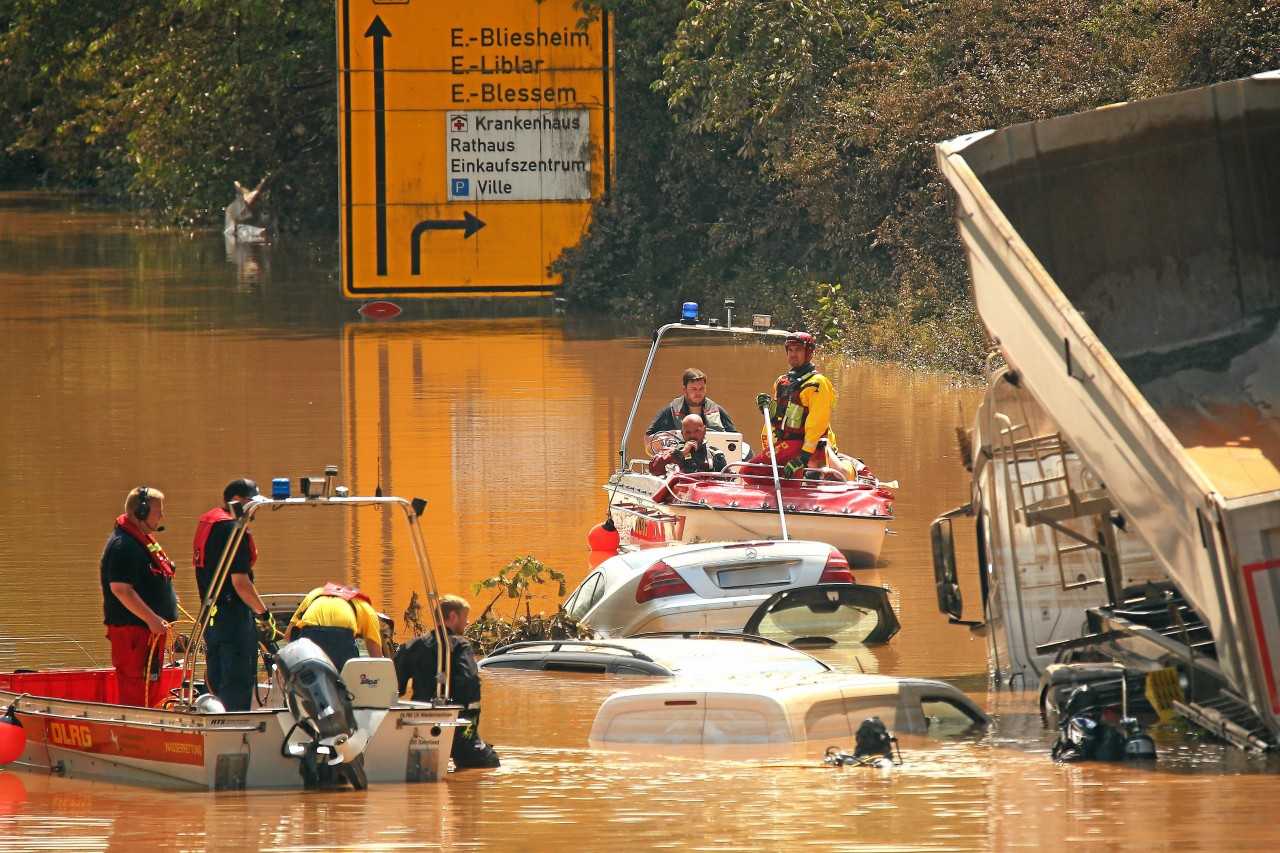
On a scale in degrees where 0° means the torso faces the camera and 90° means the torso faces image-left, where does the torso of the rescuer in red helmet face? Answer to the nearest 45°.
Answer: approximately 45°

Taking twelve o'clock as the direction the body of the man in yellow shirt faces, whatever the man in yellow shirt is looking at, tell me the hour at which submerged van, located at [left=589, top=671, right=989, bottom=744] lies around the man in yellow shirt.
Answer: The submerged van is roughly at 3 o'clock from the man in yellow shirt.

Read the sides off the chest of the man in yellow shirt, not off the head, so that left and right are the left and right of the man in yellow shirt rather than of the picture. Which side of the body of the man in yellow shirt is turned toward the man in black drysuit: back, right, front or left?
right

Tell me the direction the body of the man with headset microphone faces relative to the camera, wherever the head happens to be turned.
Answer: to the viewer's right

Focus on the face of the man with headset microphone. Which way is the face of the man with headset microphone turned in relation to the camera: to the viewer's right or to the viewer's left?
to the viewer's right

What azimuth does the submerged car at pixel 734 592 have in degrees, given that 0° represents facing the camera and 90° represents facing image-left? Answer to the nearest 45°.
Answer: approximately 135°

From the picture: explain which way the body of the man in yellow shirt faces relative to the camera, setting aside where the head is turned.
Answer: away from the camera
